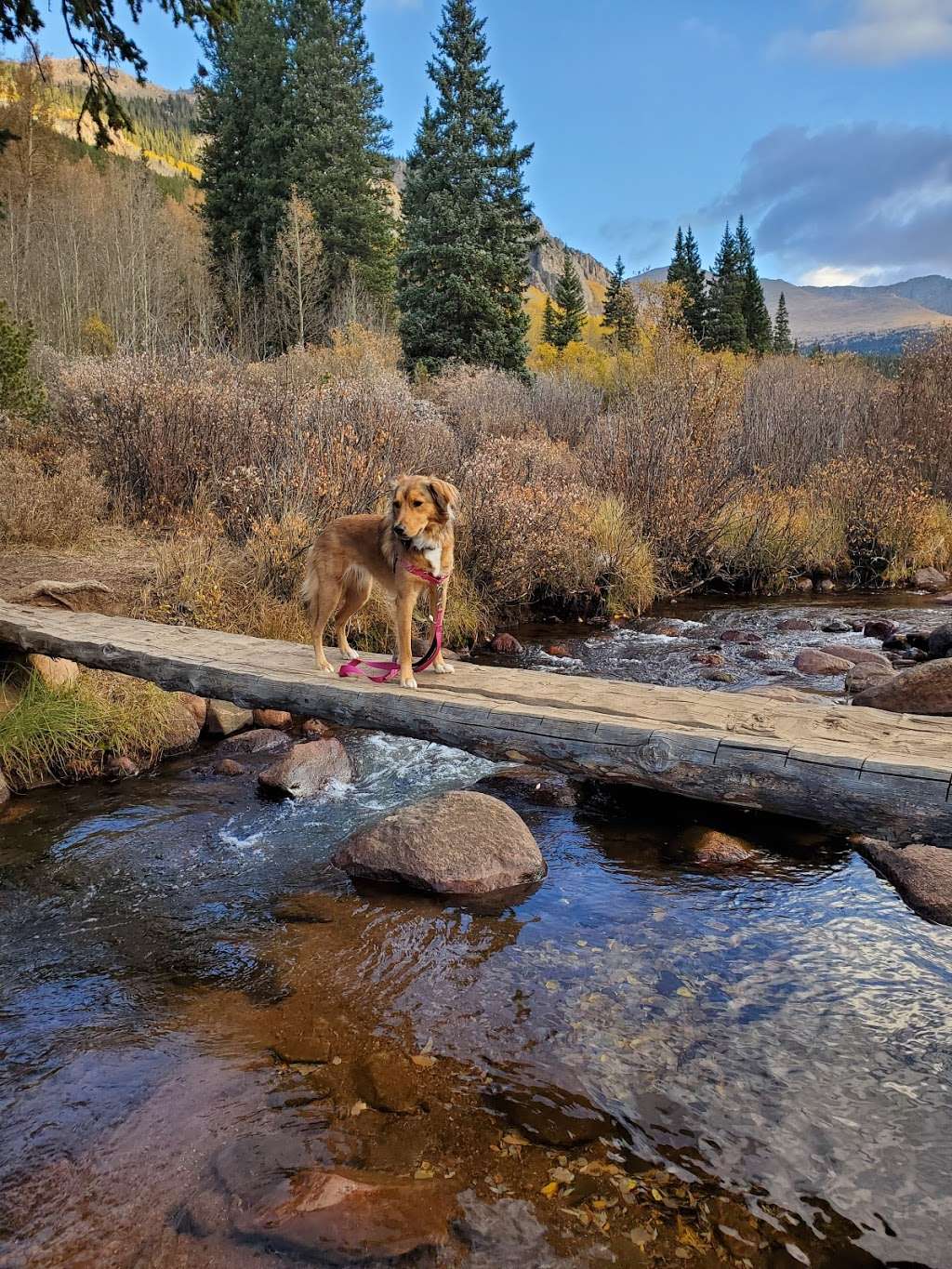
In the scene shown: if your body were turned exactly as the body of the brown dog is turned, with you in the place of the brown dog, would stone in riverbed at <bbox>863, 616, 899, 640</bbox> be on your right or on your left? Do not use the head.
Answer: on your left

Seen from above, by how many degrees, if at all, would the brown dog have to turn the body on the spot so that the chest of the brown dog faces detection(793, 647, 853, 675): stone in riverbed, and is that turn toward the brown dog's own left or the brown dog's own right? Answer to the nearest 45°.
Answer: approximately 90° to the brown dog's own left

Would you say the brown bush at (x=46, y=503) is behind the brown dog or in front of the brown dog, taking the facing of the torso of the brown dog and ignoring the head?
behind

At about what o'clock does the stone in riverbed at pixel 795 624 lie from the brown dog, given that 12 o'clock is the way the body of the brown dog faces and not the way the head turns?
The stone in riverbed is roughly at 9 o'clock from the brown dog.

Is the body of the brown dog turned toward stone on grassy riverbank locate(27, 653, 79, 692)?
no

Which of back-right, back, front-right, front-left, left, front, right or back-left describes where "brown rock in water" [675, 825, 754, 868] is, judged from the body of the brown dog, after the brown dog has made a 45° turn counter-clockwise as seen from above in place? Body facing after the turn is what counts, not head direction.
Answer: front-right

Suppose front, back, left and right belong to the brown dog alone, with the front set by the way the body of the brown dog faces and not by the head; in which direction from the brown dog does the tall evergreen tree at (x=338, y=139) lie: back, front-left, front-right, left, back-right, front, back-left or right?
back-left

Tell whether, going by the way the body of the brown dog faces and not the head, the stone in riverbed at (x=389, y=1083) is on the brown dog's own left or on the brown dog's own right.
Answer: on the brown dog's own right

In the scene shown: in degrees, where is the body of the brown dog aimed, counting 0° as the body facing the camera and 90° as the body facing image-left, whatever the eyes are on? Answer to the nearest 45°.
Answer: approximately 315°

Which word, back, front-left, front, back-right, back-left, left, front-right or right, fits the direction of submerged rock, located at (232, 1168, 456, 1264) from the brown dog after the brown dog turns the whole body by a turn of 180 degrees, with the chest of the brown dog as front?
back-left

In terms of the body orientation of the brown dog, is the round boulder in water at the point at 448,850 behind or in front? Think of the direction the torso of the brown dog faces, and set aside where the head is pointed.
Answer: in front
